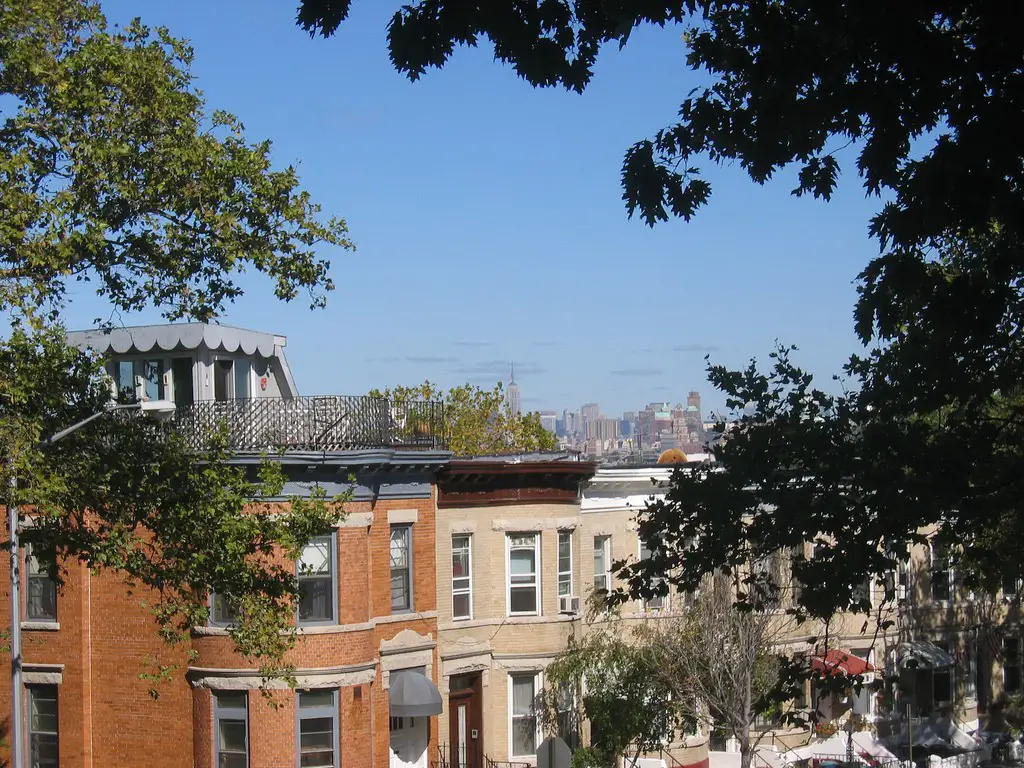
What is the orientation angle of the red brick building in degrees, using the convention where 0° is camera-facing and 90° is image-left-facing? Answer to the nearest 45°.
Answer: approximately 315°

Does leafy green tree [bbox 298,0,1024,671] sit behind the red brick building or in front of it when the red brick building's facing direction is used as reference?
in front
